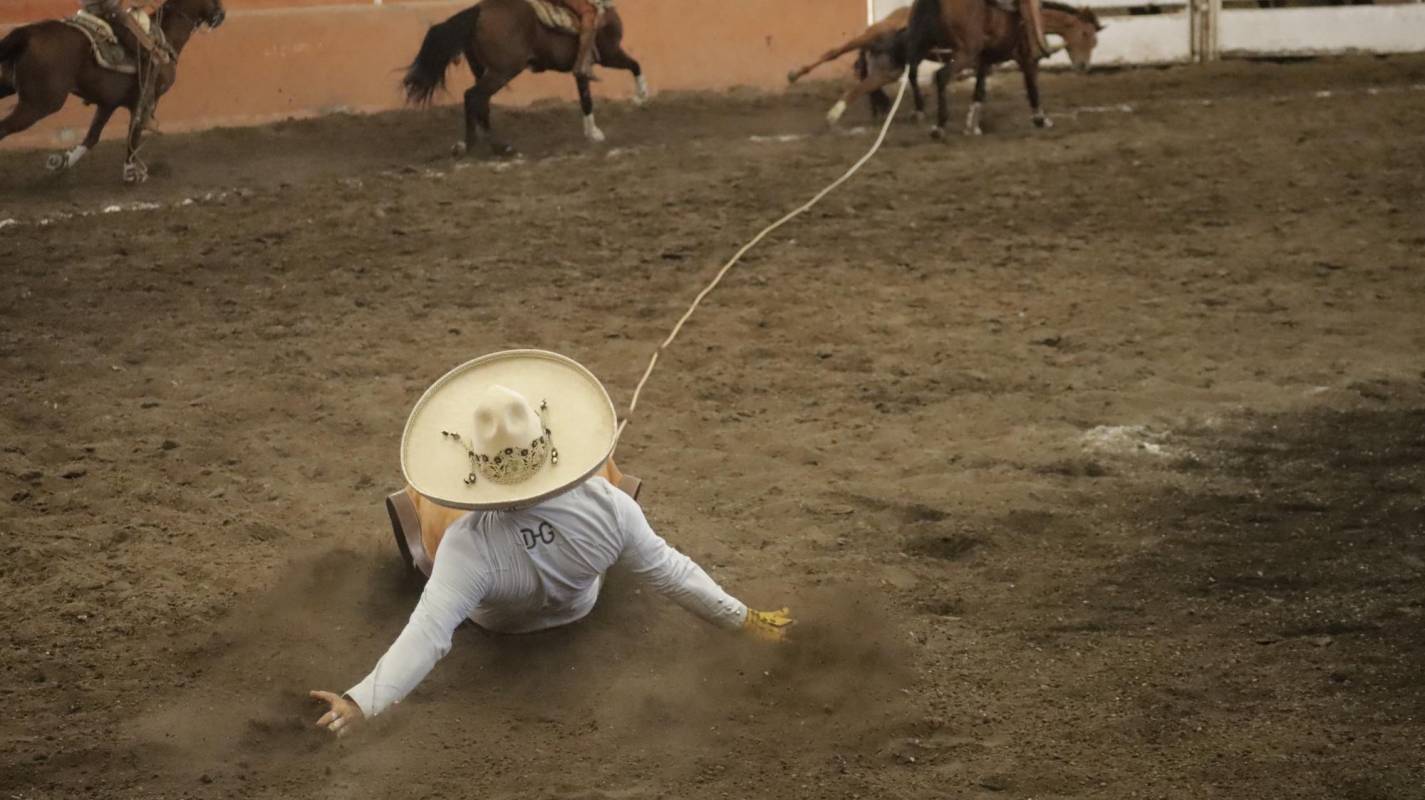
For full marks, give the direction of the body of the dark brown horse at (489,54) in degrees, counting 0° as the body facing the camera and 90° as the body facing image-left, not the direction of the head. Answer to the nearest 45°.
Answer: approximately 270°

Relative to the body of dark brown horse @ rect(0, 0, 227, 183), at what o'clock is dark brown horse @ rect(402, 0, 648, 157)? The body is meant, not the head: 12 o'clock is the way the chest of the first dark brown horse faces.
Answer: The dark brown horse @ rect(402, 0, 648, 157) is roughly at 12 o'clock from the dark brown horse @ rect(0, 0, 227, 183).

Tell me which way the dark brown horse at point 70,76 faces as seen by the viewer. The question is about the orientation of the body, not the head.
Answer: to the viewer's right

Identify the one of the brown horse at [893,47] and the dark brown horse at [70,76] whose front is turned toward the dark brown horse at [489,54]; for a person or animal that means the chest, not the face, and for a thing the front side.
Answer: the dark brown horse at [70,76]

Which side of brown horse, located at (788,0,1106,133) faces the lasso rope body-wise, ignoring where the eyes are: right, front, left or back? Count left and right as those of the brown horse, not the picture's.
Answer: right

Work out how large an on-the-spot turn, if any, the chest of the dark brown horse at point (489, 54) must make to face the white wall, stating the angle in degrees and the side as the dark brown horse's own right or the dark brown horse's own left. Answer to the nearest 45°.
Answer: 0° — it already faces it

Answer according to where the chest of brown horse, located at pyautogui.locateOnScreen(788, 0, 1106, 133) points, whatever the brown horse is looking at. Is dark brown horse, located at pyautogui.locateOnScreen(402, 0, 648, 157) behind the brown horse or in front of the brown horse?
behind

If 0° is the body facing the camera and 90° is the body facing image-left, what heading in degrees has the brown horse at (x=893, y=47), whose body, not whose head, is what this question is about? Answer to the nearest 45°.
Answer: approximately 270°

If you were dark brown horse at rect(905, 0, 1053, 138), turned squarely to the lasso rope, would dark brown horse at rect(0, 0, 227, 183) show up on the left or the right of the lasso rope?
right

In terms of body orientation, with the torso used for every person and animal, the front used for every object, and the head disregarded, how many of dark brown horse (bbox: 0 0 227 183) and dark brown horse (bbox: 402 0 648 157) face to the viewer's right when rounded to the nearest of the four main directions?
2

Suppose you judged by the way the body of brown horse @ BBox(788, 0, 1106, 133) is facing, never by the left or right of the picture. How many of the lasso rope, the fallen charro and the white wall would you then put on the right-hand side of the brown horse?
2
